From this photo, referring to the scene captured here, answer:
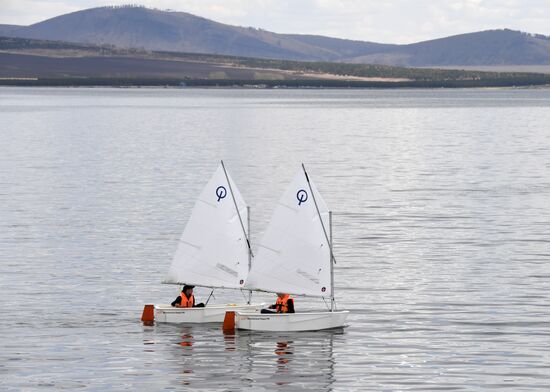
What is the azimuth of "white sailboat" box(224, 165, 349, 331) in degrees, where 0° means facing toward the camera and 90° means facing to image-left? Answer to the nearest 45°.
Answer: approximately 270°
